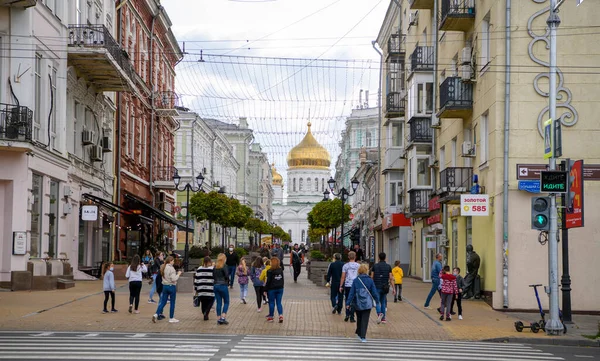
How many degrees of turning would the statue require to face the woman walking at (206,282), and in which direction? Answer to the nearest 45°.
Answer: approximately 45° to its left

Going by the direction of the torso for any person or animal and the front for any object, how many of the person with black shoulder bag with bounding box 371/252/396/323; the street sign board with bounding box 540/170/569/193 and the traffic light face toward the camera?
2

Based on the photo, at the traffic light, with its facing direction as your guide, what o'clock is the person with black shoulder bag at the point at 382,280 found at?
The person with black shoulder bag is roughly at 4 o'clock from the traffic light.

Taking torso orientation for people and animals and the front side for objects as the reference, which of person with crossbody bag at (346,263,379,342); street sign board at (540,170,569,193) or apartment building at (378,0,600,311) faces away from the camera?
the person with crossbody bag

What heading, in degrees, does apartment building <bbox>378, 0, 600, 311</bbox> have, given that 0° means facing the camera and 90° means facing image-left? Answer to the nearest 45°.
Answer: approximately 45°

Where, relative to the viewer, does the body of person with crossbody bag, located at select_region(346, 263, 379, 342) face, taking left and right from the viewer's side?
facing away from the viewer

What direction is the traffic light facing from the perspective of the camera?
toward the camera

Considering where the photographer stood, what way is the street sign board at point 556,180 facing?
facing the viewer

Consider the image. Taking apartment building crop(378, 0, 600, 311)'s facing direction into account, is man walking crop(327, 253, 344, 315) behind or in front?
in front

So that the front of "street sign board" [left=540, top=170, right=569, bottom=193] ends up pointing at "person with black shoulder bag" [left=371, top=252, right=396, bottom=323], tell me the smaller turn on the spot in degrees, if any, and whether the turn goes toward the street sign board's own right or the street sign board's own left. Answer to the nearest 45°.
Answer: approximately 135° to the street sign board's own right

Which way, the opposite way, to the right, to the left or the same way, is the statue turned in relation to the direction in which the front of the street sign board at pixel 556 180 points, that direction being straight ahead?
to the right

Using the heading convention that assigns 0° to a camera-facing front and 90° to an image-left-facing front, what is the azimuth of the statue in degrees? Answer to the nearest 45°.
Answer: approximately 90°

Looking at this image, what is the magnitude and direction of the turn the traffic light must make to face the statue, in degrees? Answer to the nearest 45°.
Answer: approximately 180°
